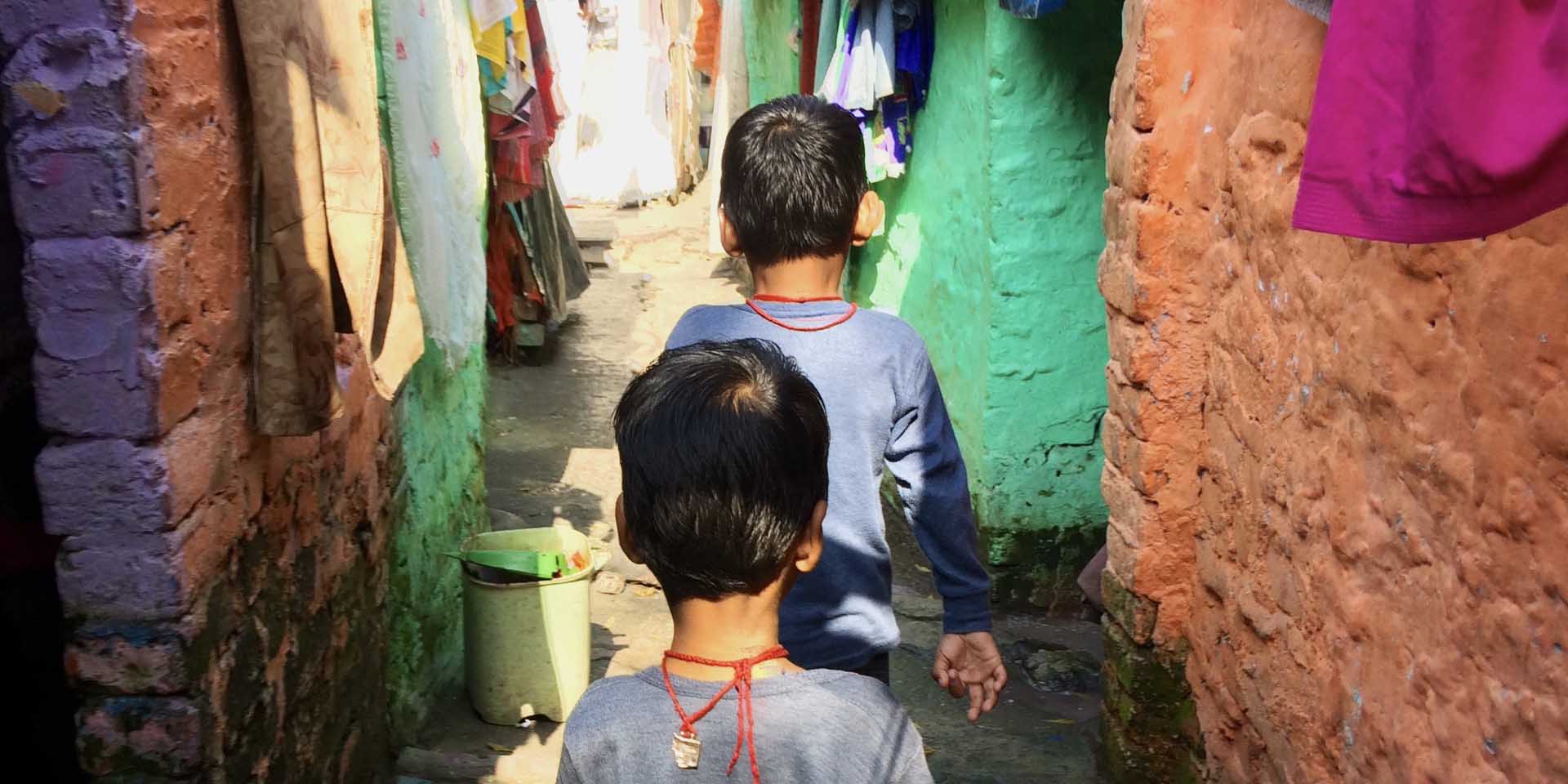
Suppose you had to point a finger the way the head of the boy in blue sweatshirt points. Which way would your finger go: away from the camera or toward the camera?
away from the camera

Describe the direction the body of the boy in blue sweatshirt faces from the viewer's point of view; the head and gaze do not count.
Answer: away from the camera

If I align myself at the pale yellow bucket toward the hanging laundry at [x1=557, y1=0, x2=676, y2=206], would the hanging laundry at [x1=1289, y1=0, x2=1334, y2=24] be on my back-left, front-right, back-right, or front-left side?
back-right

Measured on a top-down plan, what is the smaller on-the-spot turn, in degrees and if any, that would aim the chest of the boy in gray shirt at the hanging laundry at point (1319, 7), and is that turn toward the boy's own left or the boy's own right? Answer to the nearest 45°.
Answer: approximately 45° to the boy's own right

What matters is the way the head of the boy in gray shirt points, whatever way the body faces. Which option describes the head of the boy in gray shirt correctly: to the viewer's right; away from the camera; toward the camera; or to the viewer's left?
away from the camera

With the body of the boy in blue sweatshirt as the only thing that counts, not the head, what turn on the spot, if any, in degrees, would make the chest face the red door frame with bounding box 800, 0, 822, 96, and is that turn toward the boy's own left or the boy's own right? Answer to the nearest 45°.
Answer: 0° — they already face it

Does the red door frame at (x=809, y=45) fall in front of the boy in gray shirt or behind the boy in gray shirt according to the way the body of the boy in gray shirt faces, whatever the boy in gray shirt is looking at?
in front

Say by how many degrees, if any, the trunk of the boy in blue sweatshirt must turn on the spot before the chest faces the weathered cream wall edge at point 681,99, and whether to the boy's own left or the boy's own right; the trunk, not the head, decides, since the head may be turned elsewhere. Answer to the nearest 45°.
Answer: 0° — they already face it

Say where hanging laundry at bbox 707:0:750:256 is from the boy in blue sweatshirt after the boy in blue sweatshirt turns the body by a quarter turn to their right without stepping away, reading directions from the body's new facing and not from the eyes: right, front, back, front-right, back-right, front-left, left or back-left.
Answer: left

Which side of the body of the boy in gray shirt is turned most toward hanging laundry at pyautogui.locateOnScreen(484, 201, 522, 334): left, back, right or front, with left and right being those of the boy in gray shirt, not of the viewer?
front

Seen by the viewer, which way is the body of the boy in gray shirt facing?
away from the camera

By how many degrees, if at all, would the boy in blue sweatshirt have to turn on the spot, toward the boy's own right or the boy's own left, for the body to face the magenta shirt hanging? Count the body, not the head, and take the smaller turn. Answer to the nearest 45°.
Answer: approximately 135° to the boy's own right

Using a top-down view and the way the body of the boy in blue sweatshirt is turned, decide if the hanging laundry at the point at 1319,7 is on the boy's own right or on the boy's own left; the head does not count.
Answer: on the boy's own right

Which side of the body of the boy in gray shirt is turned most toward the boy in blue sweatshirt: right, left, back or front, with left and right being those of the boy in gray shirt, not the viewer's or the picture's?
front

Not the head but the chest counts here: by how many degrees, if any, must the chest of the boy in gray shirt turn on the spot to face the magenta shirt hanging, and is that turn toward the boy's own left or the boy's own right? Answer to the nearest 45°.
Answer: approximately 90° to the boy's own right

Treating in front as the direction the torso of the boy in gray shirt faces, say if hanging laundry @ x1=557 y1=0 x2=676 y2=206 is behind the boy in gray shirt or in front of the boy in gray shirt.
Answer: in front
